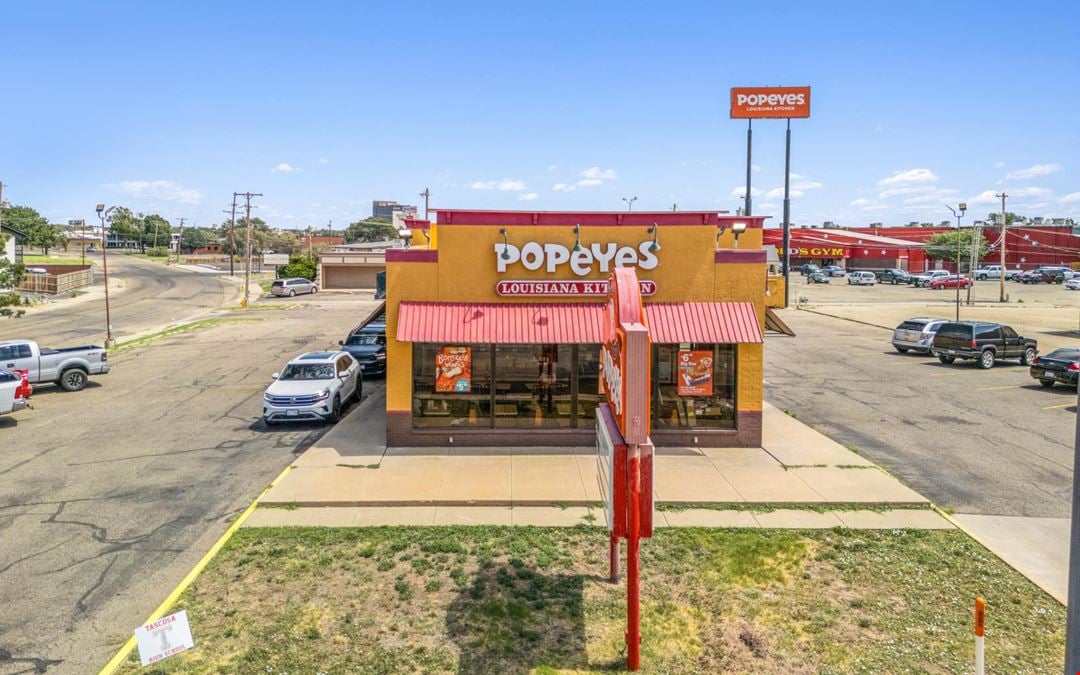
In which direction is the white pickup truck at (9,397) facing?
to the viewer's left

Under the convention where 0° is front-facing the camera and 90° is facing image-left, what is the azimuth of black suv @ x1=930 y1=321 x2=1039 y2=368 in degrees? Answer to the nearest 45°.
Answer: approximately 225°

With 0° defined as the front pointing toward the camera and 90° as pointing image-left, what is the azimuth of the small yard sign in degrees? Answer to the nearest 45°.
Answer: approximately 0°

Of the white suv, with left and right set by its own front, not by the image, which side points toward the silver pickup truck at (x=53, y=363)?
right

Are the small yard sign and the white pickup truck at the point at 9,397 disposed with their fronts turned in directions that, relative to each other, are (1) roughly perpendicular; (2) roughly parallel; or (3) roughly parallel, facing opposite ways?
roughly perpendicular

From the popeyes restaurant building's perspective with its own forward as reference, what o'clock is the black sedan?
The black sedan is roughly at 8 o'clock from the popeyes restaurant building.

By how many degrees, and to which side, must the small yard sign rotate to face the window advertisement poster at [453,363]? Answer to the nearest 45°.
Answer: approximately 135° to its left

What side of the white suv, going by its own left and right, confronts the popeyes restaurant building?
left
